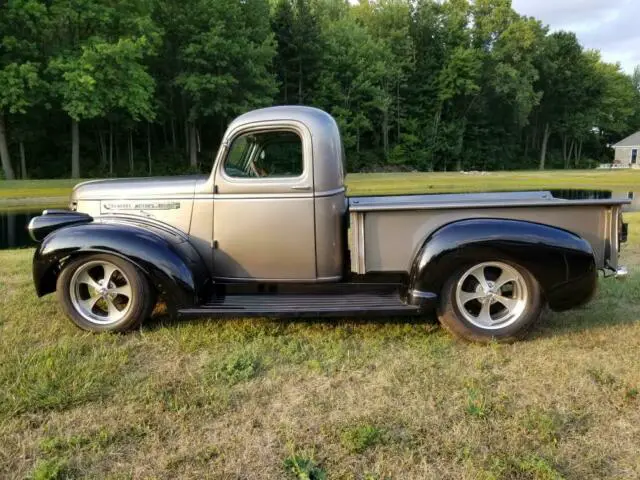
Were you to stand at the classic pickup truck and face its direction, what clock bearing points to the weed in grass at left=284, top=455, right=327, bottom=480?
The weed in grass is roughly at 9 o'clock from the classic pickup truck.

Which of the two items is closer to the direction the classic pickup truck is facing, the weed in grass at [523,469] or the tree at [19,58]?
the tree

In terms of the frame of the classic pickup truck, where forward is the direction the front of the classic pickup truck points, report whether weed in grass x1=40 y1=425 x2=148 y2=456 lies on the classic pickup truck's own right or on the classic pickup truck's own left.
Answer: on the classic pickup truck's own left

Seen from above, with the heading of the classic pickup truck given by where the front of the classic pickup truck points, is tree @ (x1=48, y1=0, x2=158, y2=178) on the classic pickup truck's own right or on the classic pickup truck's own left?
on the classic pickup truck's own right

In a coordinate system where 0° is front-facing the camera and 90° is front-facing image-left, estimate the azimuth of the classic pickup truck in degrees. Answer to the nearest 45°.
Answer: approximately 90°

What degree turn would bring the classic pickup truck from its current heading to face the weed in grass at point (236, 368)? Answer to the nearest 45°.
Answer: approximately 45° to its left

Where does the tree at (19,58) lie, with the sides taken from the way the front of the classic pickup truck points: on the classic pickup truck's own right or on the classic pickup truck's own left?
on the classic pickup truck's own right

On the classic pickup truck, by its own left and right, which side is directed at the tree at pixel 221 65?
right

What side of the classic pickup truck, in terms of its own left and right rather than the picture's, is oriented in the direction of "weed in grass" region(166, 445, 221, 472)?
left

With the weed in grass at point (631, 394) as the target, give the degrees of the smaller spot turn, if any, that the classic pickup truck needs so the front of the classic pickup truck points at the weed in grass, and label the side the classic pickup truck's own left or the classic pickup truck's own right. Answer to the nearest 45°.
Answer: approximately 135° to the classic pickup truck's own left

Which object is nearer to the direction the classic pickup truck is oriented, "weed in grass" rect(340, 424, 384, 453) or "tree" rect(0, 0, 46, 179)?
the tree
